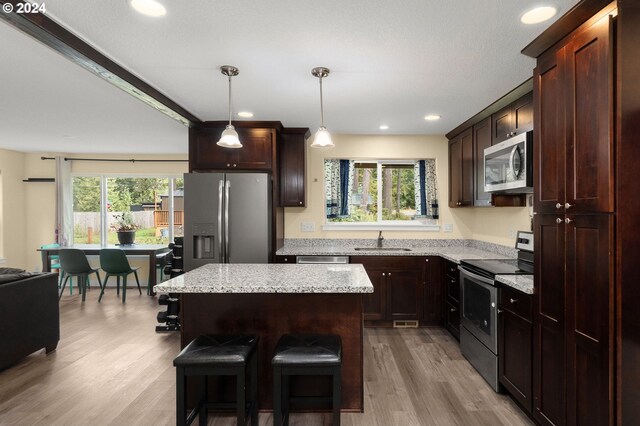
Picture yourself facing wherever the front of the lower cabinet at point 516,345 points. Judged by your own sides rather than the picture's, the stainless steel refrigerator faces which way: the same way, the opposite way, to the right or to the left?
to the left

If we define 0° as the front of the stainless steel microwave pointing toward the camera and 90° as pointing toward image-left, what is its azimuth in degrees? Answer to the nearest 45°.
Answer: approximately 45°

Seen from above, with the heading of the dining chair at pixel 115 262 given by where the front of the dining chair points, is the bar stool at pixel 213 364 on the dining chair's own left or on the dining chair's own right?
on the dining chair's own right

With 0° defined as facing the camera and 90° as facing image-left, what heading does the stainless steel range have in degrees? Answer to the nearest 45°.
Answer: approximately 45°

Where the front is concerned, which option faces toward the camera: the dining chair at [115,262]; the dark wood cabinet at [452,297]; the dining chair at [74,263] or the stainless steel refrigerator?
the stainless steel refrigerator

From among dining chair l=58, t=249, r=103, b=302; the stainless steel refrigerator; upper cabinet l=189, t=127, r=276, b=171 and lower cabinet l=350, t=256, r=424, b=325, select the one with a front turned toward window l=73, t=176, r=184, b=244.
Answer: the dining chair

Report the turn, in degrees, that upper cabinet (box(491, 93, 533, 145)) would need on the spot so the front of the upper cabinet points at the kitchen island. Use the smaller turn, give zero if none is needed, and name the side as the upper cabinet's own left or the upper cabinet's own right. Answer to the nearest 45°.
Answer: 0° — it already faces it

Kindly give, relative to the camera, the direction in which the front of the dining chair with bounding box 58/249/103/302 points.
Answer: facing away from the viewer and to the right of the viewer

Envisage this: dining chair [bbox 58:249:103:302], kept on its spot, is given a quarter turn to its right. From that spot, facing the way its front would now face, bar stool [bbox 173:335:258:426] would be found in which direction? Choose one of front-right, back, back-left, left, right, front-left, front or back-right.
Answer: front-right

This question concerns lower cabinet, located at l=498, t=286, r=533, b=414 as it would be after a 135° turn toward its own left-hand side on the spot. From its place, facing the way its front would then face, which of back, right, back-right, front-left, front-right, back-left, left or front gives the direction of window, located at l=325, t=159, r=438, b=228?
back-left
